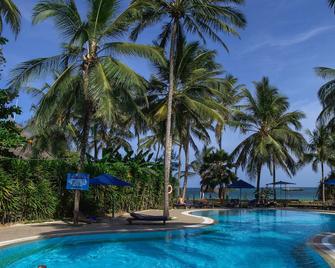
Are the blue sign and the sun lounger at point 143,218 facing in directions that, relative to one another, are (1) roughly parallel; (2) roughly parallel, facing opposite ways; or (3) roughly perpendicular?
roughly perpendicular

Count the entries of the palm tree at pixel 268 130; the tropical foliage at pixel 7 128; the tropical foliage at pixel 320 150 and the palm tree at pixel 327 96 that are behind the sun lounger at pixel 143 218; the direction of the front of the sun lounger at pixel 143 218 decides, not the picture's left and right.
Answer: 1

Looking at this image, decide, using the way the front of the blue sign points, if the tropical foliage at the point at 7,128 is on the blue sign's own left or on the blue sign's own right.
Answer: on the blue sign's own right

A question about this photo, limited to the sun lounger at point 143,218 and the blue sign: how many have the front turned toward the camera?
1

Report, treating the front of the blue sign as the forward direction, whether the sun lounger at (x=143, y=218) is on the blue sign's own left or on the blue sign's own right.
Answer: on the blue sign's own left

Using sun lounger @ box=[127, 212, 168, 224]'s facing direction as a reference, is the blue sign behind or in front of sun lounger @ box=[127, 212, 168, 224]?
behind

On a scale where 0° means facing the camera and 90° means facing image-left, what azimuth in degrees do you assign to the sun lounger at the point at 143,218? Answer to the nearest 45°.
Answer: approximately 270°

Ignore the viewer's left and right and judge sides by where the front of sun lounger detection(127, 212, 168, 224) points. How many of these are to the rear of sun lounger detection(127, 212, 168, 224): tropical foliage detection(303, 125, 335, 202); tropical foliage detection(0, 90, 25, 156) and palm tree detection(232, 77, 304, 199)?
1

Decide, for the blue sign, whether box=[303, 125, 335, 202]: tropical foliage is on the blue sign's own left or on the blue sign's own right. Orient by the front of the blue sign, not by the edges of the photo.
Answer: on the blue sign's own left
